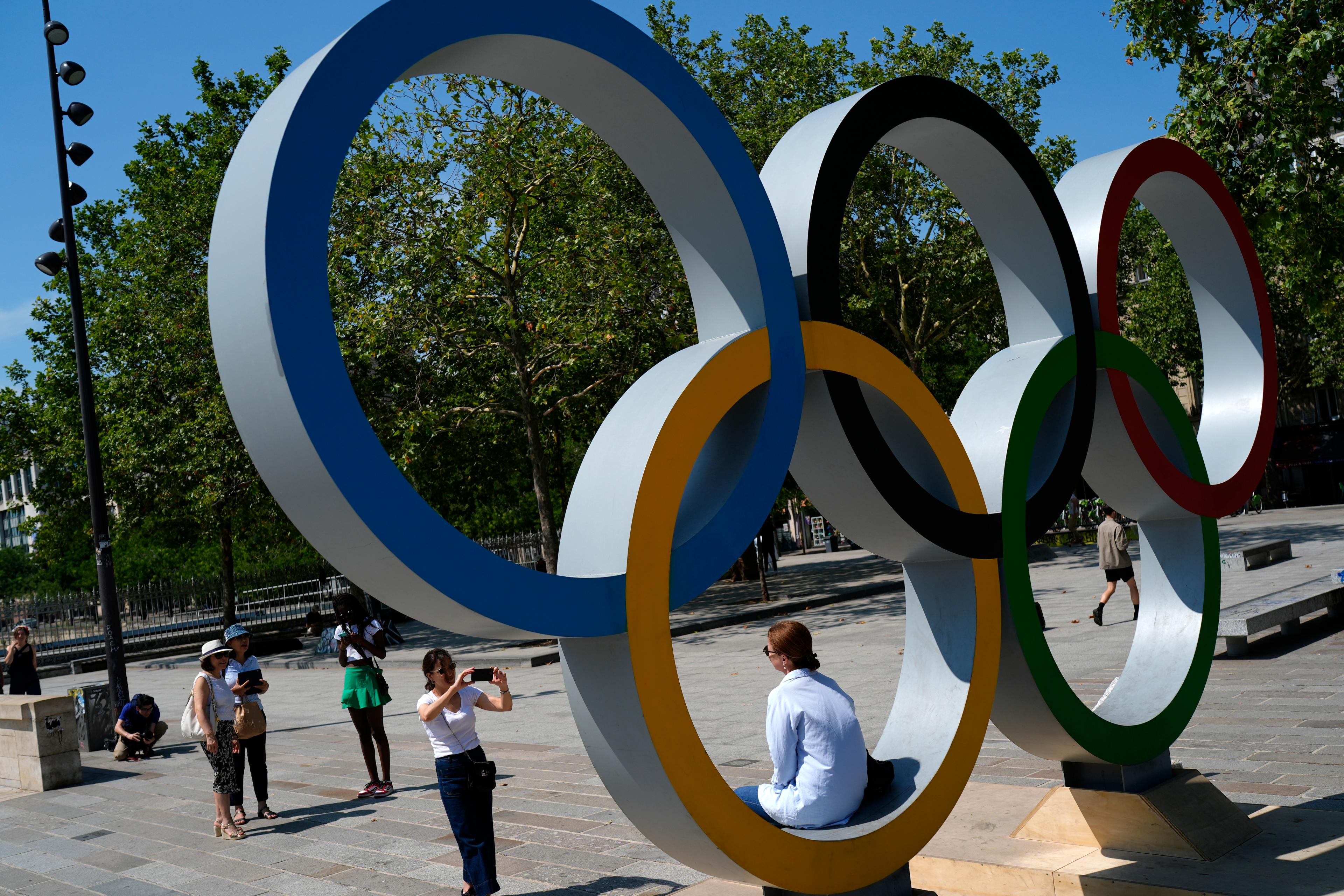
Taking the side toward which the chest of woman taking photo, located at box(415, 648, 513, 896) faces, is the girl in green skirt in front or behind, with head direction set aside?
behind

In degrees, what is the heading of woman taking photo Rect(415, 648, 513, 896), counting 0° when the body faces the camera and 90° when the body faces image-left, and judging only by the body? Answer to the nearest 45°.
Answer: approximately 315°

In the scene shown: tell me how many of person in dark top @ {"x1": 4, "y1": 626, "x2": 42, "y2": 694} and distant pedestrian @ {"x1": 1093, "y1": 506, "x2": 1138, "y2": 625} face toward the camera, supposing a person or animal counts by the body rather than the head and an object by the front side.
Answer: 1

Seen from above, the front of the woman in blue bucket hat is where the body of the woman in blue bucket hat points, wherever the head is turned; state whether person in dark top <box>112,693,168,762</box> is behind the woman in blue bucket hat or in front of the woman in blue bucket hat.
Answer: behind

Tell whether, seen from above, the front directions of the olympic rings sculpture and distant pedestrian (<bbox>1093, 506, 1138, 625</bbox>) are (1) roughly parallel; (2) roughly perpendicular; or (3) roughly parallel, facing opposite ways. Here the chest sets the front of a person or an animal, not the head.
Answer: roughly perpendicular

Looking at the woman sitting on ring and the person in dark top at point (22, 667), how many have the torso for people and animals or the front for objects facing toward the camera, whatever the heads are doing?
1

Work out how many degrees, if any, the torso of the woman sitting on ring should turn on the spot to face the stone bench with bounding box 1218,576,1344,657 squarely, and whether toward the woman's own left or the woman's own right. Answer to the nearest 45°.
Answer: approximately 90° to the woman's own right

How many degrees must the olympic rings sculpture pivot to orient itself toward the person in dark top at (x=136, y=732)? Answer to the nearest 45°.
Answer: approximately 180°

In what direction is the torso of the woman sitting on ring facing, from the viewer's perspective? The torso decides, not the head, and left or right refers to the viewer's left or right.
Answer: facing away from the viewer and to the left of the viewer

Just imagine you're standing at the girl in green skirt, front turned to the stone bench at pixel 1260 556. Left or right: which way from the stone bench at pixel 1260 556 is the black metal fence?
left

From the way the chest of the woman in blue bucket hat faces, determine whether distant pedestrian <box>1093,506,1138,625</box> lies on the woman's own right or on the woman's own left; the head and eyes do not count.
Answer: on the woman's own left
